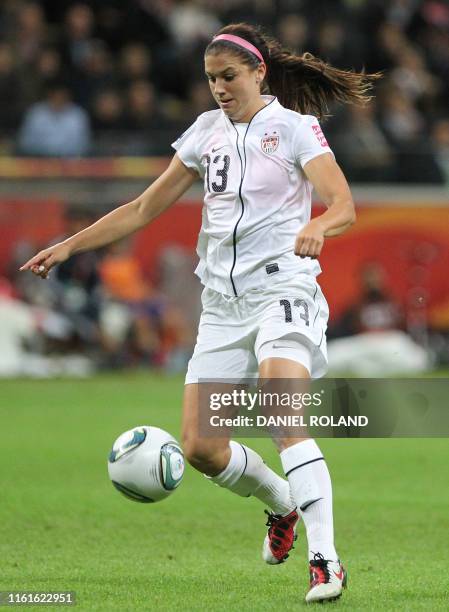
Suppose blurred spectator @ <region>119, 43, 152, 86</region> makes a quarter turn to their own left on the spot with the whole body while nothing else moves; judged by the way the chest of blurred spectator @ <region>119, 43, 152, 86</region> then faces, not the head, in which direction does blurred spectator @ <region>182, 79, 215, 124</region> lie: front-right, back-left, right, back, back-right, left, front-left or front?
front

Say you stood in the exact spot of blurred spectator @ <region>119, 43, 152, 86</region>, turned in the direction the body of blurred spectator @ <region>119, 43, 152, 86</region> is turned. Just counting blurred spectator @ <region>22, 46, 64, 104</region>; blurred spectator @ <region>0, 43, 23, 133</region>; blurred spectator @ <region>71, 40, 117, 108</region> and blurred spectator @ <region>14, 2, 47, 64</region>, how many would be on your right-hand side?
4

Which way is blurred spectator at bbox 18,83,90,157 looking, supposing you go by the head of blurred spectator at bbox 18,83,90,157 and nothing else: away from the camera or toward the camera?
toward the camera

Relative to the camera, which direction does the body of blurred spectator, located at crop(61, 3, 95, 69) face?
toward the camera

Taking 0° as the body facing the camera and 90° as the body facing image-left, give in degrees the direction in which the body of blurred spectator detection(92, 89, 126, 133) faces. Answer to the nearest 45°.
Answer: approximately 0°

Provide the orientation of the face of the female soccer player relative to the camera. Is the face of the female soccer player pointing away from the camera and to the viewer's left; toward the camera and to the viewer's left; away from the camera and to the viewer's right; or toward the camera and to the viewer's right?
toward the camera and to the viewer's left

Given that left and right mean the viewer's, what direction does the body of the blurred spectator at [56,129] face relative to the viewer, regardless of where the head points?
facing the viewer

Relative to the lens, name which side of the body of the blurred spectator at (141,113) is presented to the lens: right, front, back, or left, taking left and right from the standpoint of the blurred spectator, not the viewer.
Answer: front

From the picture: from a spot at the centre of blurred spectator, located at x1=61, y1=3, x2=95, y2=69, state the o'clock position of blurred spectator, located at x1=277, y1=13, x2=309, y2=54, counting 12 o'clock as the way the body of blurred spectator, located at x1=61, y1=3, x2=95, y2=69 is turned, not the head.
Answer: blurred spectator, located at x1=277, y1=13, x2=309, y2=54 is roughly at 9 o'clock from blurred spectator, located at x1=61, y1=3, x2=95, y2=69.
